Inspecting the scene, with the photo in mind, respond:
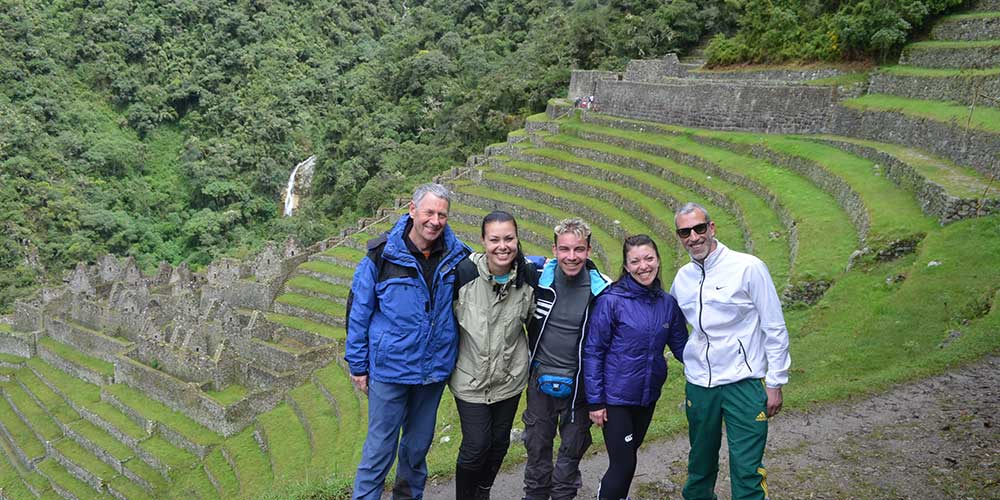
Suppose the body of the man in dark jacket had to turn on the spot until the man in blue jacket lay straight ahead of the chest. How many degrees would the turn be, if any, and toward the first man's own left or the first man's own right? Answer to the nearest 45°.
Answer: approximately 90° to the first man's own right

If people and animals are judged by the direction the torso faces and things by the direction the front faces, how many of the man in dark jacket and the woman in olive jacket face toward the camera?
2

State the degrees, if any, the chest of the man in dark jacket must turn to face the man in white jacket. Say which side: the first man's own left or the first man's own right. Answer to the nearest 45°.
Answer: approximately 90° to the first man's own left

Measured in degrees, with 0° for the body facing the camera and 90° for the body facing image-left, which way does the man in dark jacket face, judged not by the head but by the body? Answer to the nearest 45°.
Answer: approximately 0°

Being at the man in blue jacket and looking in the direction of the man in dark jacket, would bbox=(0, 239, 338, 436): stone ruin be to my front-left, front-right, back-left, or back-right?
back-left

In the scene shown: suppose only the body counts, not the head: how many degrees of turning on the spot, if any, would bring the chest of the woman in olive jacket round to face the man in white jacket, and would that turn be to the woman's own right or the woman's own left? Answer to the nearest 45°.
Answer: approximately 90° to the woman's own left

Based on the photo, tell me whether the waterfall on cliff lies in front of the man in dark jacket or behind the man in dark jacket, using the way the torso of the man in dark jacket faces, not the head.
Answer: behind

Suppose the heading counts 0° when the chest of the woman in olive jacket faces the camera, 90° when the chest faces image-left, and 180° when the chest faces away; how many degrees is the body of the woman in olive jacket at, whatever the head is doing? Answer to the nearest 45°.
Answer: approximately 0°

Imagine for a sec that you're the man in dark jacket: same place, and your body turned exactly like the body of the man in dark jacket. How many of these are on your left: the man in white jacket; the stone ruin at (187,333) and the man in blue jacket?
1
